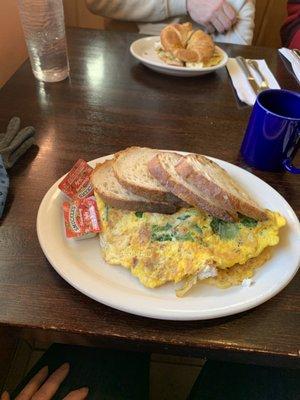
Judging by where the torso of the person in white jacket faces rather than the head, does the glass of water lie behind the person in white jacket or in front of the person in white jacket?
in front

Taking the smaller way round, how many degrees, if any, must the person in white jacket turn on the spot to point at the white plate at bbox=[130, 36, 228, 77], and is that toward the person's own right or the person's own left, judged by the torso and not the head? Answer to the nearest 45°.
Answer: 0° — they already face it

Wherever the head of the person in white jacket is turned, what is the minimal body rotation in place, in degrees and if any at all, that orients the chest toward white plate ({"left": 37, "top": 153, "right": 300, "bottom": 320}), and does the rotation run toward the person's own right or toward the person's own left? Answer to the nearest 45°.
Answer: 0° — they already face it

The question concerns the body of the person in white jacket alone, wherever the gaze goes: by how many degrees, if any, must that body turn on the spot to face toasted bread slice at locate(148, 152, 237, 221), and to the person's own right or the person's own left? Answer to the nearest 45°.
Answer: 0° — they already face it

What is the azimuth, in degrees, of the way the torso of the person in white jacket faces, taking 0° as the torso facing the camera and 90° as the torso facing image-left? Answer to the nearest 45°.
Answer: approximately 0°

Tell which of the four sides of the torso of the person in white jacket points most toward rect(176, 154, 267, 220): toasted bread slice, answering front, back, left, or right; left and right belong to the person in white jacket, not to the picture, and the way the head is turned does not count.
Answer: front

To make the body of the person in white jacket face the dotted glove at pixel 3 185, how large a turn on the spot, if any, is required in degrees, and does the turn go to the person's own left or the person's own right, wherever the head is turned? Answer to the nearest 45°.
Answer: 0° — they already face it

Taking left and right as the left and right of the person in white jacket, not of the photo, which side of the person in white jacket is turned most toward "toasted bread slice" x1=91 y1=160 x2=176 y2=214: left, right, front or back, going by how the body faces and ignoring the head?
front

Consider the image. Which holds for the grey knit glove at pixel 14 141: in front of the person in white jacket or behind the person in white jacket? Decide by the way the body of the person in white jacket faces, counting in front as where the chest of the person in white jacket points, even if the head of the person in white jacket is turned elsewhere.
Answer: in front

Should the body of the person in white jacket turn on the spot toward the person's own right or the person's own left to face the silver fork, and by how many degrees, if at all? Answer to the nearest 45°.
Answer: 0° — they already face it

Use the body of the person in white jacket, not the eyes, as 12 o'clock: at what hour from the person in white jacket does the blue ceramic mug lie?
The blue ceramic mug is roughly at 12 o'clock from the person in white jacket.

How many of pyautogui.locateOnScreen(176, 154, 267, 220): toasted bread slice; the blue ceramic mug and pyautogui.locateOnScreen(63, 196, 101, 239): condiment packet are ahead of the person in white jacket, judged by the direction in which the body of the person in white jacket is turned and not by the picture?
3

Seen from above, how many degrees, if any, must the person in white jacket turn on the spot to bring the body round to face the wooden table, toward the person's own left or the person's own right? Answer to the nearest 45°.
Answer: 0° — they already face it

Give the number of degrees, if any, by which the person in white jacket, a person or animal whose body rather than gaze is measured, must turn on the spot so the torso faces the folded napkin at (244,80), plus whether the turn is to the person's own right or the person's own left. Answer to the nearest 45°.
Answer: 0° — they already face it
